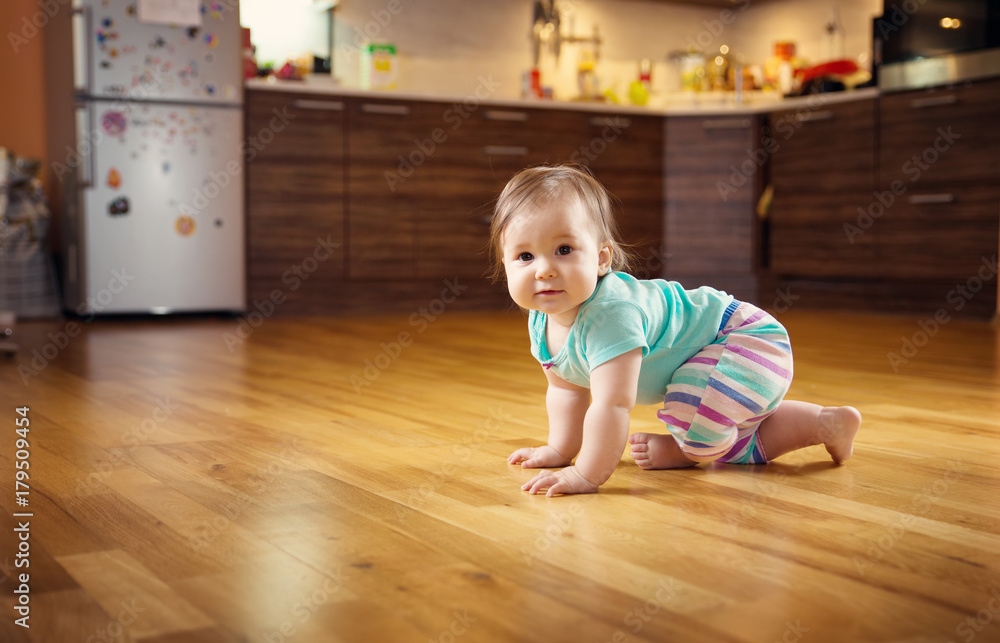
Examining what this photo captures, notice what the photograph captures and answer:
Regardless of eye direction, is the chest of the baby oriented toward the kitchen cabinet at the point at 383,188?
no

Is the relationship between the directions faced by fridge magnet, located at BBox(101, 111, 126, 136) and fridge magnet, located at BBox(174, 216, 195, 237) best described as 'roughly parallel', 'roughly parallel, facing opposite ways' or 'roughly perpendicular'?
roughly parallel

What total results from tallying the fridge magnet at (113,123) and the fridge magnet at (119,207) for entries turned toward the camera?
2

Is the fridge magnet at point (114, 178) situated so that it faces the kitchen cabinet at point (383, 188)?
no

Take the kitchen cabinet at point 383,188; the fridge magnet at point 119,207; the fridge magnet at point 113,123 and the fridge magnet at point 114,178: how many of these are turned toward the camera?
4

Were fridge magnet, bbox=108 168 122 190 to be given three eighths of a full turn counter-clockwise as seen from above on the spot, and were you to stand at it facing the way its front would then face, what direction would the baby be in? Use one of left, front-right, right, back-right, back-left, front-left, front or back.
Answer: back-right

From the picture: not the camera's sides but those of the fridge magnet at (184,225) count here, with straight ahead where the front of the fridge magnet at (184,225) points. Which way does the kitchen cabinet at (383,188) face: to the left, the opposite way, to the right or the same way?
the same way

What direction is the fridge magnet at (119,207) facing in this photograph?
toward the camera

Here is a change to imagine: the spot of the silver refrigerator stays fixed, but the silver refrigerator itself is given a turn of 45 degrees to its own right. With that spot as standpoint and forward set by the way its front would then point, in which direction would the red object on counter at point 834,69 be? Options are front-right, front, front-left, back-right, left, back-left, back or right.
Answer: back-left

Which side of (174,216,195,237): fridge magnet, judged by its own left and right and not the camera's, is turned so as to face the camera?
front

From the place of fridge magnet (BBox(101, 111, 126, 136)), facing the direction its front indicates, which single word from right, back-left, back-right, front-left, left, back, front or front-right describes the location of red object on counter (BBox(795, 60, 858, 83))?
left

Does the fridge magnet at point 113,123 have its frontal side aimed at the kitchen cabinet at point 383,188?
no

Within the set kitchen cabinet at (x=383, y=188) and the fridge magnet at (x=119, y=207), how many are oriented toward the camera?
2

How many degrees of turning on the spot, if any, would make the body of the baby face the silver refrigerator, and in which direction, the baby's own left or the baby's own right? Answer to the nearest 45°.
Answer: approximately 90° to the baby's own right

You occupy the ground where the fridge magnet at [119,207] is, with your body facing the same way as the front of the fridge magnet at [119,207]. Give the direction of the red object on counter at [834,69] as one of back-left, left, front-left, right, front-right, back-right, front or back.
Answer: left

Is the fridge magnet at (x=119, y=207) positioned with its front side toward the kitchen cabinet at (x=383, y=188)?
no

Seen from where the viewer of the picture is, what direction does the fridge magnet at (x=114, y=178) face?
facing the viewer

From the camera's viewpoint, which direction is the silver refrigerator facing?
toward the camera
